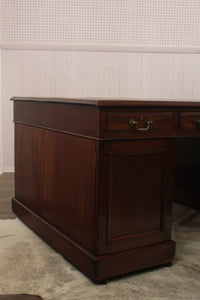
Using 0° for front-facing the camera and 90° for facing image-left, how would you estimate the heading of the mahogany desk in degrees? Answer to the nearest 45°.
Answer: approximately 315°
